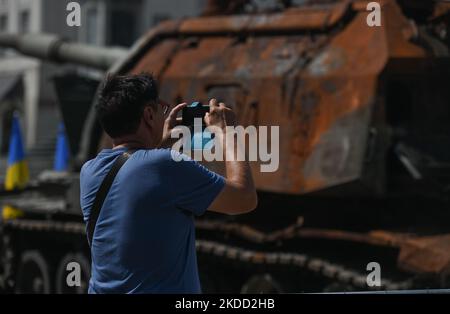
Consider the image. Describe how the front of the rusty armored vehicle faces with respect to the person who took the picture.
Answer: facing away from the viewer and to the left of the viewer
